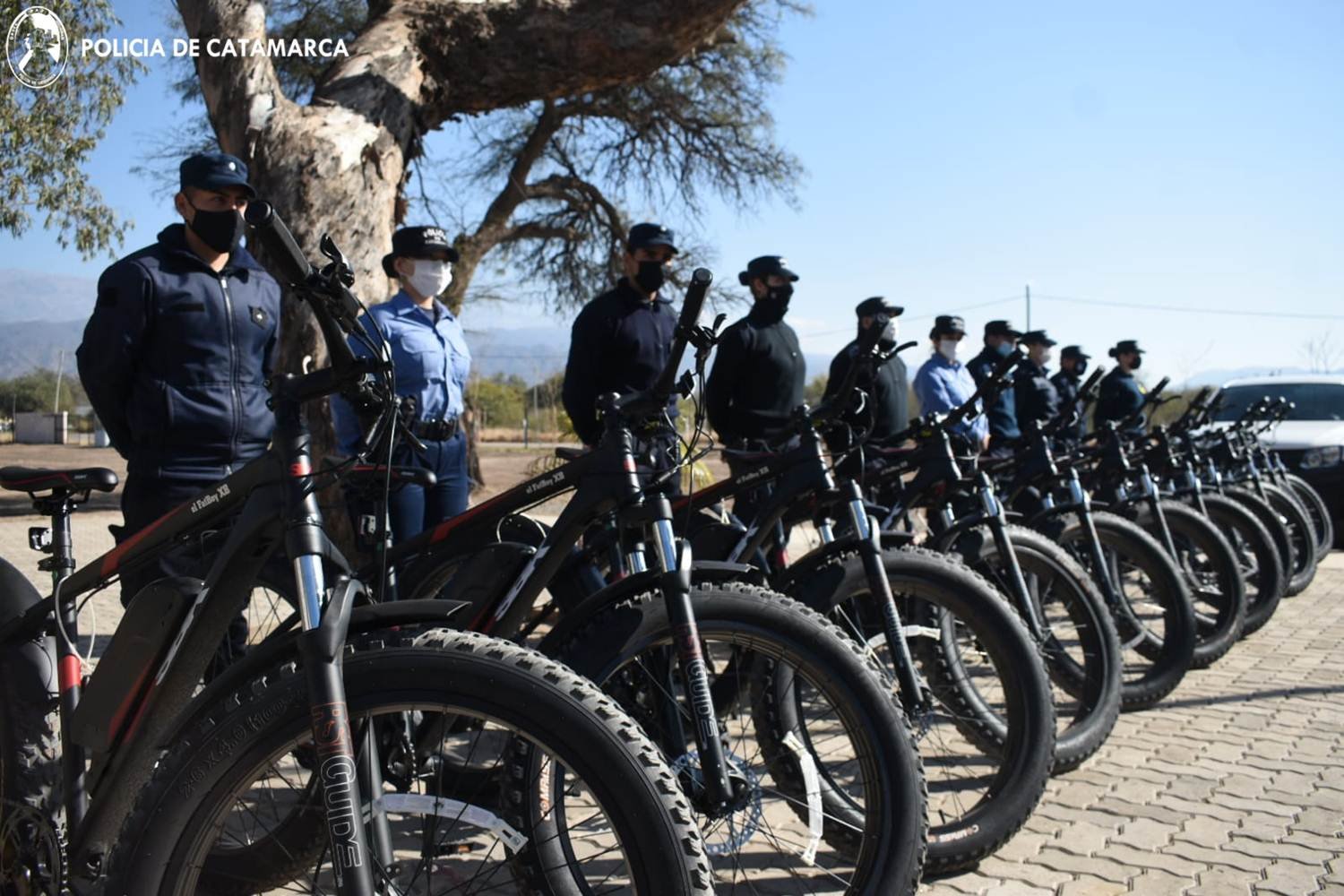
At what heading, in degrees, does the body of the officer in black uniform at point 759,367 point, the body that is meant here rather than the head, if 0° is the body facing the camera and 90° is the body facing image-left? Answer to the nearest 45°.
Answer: approximately 315°

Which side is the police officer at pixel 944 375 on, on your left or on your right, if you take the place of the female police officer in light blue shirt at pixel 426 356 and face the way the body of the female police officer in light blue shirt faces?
on your left

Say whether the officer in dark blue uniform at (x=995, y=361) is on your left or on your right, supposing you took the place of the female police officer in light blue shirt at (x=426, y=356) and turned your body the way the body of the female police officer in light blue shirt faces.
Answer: on your left

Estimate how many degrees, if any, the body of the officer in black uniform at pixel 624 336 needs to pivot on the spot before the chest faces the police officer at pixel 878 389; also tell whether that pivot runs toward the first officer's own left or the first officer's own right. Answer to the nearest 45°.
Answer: approximately 90° to the first officer's own left

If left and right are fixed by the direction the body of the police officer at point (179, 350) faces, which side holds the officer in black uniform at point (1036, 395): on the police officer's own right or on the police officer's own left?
on the police officer's own left

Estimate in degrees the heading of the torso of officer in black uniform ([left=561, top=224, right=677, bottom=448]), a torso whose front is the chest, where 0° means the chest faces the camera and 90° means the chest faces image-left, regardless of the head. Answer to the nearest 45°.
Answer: approximately 315°

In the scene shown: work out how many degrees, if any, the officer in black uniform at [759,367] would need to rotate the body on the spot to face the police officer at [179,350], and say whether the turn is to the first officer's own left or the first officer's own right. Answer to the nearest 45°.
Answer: approximately 90° to the first officer's own right

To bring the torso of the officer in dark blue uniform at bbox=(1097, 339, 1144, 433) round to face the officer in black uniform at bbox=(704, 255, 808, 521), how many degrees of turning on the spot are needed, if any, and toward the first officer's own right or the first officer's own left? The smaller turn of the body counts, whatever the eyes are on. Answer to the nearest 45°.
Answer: approximately 45° to the first officer's own right

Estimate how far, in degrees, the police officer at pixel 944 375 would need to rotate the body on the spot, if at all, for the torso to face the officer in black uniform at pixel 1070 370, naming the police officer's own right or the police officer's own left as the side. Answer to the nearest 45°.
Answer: approximately 135° to the police officer's own left

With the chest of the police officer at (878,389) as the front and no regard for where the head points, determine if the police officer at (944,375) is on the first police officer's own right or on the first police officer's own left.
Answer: on the first police officer's own left
